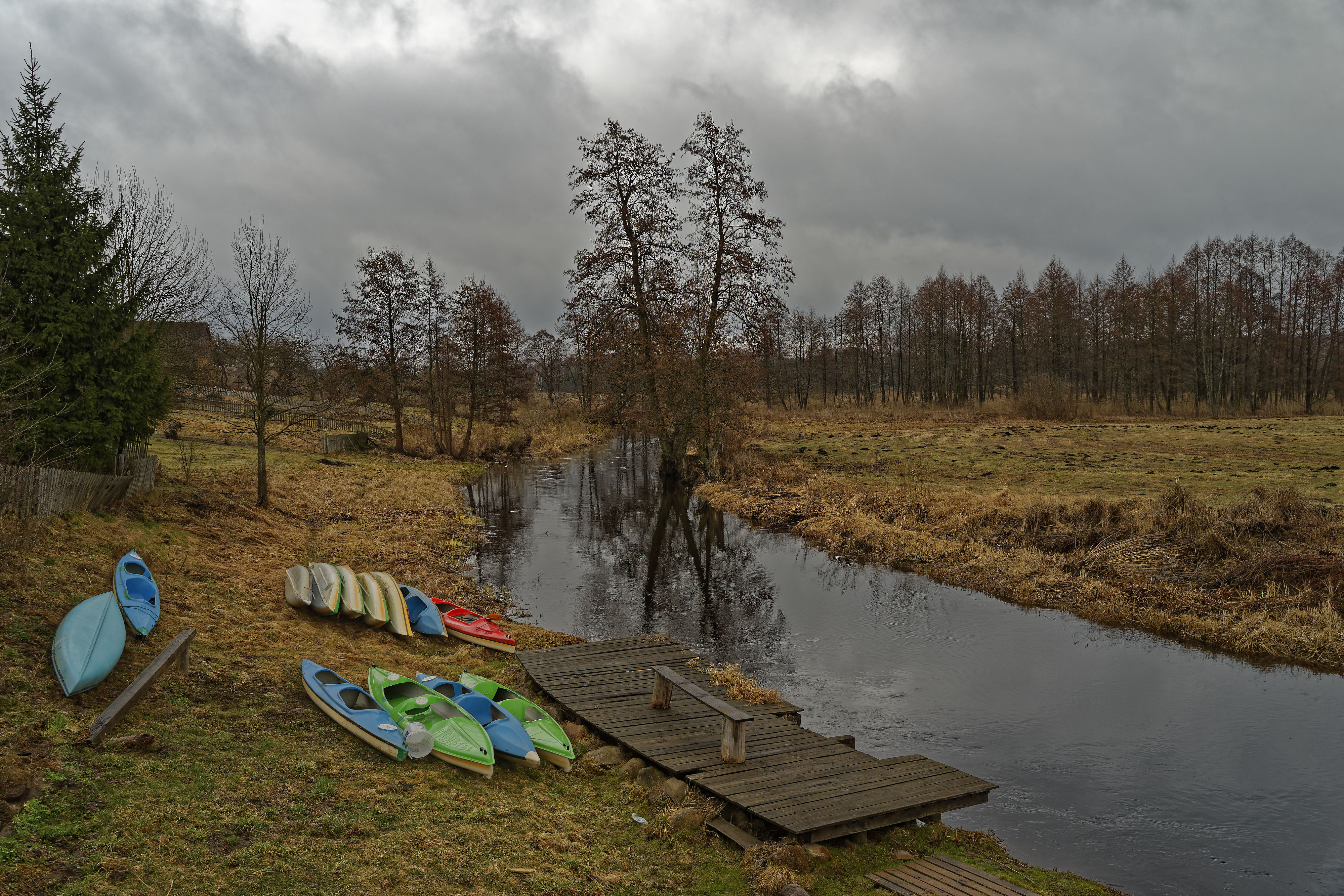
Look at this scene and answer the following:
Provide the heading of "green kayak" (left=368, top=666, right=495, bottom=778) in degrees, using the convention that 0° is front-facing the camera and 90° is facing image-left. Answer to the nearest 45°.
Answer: approximately 315°

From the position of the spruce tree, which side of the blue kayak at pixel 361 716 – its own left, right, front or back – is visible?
back

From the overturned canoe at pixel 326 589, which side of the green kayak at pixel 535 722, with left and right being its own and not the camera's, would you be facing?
back

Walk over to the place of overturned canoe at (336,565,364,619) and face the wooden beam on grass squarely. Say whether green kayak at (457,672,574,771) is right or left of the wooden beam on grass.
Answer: left

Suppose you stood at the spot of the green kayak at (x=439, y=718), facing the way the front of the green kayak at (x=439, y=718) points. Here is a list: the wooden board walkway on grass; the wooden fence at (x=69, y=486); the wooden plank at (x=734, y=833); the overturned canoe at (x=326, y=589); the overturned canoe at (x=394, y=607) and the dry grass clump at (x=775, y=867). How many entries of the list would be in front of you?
3

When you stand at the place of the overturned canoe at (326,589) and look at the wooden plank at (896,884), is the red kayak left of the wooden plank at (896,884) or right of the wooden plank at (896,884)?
left

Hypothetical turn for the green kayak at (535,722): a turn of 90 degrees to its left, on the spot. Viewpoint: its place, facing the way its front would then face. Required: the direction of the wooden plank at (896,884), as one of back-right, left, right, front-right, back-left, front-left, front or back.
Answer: right

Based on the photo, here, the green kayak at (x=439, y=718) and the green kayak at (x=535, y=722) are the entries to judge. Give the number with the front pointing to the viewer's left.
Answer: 0

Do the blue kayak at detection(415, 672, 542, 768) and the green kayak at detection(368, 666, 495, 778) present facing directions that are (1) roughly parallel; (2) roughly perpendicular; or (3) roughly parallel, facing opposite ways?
roughly parallel
